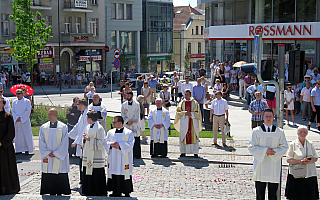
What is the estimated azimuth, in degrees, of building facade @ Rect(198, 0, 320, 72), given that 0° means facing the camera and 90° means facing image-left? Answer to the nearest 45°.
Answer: approximately 0°

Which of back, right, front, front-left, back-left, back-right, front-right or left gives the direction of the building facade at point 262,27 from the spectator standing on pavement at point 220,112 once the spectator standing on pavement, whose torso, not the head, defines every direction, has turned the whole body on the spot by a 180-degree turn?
front

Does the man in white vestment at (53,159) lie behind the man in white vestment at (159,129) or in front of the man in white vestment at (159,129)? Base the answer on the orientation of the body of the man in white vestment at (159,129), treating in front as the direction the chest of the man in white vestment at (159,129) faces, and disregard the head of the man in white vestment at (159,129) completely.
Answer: in front

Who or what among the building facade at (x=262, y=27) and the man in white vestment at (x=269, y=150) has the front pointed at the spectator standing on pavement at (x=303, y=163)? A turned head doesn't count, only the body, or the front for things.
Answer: the building facade

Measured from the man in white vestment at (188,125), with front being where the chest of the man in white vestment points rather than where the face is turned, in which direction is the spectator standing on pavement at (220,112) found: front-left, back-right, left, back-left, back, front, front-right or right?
back-left

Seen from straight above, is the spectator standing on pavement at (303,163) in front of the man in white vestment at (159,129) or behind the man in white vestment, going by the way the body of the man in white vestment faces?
in front

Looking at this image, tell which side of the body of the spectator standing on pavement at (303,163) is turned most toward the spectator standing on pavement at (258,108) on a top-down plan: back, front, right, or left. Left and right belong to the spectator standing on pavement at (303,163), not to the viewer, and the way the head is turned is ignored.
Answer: back

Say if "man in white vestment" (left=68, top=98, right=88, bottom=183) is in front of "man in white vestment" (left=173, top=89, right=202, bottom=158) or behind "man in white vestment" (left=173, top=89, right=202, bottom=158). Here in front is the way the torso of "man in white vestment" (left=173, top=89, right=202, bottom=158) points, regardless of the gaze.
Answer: in front

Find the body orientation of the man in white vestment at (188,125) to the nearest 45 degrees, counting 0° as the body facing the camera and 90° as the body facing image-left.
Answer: approximately 0°
